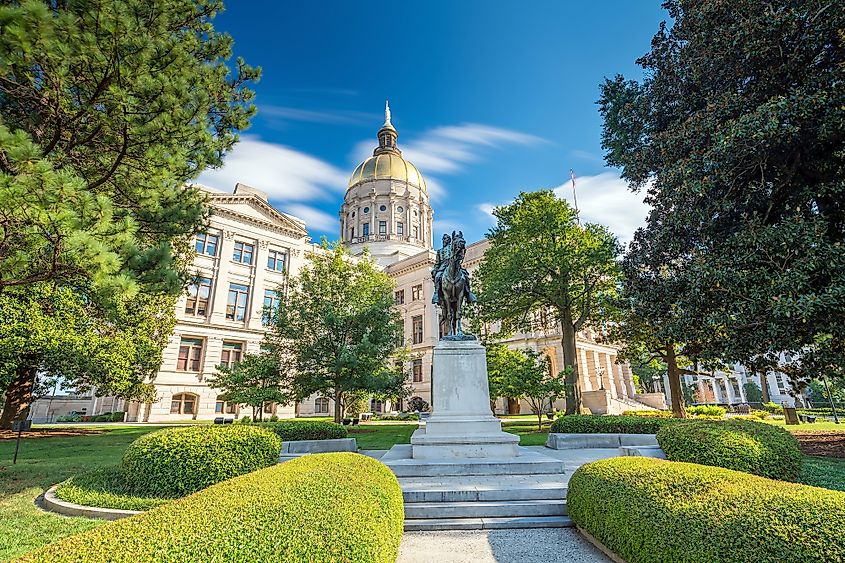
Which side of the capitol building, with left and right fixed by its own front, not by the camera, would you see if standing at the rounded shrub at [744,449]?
front

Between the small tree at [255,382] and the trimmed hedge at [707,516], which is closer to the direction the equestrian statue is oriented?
the trimmed hedge

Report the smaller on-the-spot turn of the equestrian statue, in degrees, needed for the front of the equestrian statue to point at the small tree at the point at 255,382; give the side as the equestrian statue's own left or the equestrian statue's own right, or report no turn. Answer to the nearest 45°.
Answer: approximately 135° to the equestrian statue's own right

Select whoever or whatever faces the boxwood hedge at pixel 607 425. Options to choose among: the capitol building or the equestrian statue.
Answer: the capitol building

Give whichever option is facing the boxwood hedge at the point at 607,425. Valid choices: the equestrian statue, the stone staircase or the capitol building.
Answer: the capitol building

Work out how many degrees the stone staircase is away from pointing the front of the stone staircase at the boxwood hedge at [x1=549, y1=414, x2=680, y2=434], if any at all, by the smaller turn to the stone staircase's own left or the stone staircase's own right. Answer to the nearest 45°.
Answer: approximately 135° to the stone staircase's own left

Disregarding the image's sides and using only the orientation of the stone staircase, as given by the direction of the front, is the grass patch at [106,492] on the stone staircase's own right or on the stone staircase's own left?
on the stone staircase's own right

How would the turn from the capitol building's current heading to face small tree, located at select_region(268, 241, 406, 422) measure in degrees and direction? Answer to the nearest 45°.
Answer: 0° — it already faces it

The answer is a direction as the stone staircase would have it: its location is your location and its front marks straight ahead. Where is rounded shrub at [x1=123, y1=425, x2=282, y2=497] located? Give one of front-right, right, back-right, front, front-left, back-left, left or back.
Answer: right

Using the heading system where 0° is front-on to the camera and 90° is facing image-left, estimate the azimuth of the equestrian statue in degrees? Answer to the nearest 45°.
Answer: approximately 0°

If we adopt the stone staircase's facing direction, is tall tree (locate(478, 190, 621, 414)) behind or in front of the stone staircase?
behind

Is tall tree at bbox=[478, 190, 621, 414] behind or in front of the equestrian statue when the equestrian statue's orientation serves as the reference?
behind

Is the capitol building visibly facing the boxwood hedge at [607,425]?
yes

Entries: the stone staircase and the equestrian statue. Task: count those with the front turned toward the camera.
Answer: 2

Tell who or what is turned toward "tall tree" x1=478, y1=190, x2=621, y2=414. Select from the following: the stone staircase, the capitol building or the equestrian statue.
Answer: the capitol building
